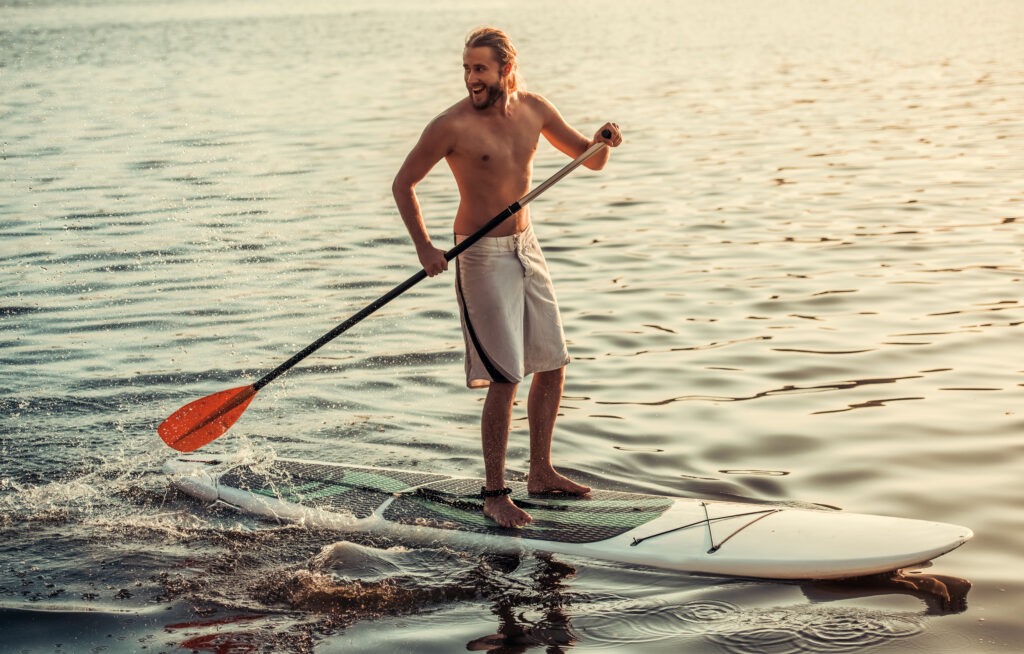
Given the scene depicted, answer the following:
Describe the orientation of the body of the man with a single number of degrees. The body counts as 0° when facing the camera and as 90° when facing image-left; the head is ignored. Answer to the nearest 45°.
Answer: approximately 315°

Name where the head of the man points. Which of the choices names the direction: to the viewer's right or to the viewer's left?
to the viewer's left
